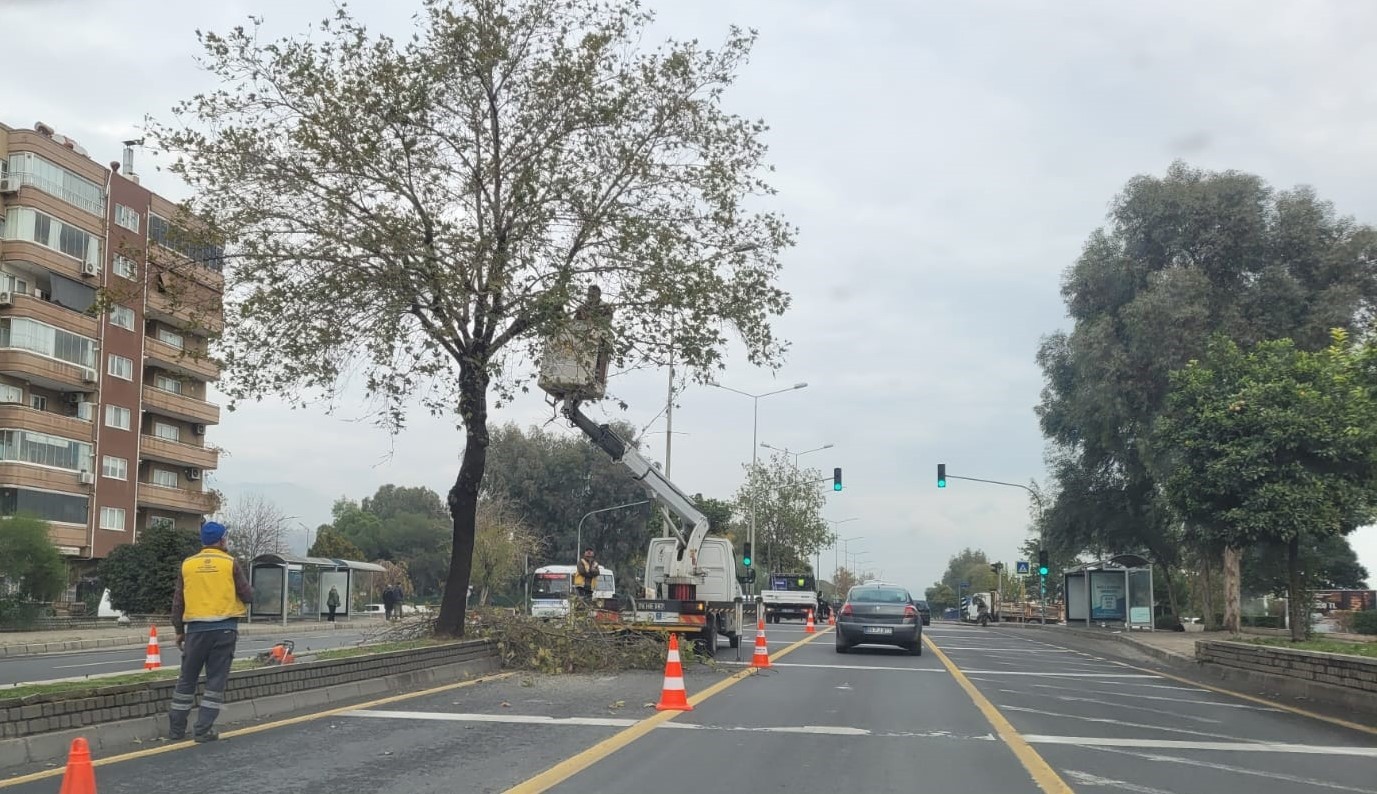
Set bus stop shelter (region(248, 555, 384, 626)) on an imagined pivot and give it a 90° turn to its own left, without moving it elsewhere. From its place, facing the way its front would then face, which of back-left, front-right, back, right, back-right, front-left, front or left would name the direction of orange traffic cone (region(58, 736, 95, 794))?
back-right

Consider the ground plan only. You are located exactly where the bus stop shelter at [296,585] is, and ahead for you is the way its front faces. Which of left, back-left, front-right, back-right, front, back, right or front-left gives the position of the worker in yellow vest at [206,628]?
front-right

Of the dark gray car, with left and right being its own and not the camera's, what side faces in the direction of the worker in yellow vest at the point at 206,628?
back

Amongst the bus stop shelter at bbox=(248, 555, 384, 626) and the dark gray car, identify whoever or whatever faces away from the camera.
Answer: the dark gray car

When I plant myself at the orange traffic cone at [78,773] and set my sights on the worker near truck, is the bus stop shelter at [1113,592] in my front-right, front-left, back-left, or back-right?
front-right

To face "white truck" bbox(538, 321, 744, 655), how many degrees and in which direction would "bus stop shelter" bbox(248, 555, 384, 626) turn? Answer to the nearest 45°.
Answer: approximately 45° to its right

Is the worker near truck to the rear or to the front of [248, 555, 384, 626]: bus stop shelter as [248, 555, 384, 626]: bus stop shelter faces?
to the front

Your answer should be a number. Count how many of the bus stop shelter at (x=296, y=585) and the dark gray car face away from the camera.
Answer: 1

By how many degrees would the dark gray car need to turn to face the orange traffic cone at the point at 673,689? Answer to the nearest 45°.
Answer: approximately 180°

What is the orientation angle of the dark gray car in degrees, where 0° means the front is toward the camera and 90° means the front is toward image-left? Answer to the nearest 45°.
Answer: approximately 180°

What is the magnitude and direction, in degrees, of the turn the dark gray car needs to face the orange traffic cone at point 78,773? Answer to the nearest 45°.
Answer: approximately 180°

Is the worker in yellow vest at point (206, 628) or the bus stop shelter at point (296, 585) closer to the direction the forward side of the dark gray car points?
the bus stop shelter

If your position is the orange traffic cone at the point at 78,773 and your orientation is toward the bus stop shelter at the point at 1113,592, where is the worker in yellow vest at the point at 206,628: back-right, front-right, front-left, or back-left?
front-left

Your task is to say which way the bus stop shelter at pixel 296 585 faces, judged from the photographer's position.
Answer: facing the viewer and to the right of the viewer

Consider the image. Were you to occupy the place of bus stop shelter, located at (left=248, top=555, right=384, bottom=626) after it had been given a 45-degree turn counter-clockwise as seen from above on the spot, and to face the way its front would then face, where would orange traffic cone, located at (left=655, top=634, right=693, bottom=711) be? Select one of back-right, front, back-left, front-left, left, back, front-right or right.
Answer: right

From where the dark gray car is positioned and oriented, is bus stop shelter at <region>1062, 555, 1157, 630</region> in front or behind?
in front

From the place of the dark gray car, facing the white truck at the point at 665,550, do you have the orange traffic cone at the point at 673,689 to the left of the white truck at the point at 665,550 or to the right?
left
